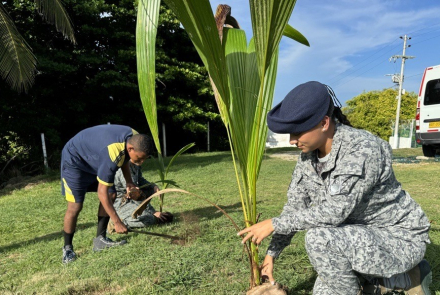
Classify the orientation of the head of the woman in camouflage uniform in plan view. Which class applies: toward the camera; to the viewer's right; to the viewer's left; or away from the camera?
to the viewer's left

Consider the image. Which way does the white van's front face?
away from the camera

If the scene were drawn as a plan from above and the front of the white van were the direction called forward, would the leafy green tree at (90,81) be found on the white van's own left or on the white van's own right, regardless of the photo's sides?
on the white van's own left

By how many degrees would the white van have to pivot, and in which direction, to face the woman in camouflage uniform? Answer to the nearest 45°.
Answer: approximately 180°

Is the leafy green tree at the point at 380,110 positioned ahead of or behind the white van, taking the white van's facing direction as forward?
ahead
